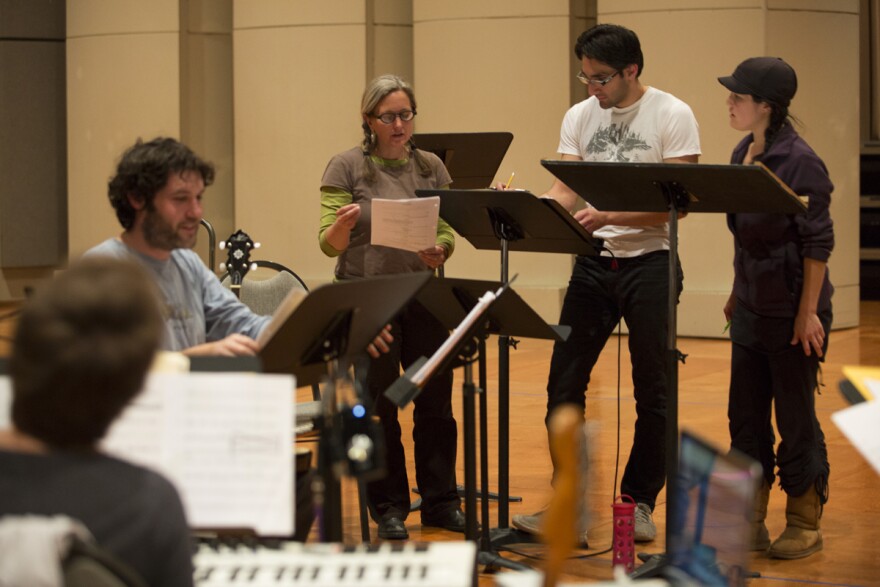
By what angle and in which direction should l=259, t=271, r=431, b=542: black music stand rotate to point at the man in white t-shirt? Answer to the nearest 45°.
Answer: approximately 90° to its right

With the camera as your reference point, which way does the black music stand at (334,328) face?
facing away from the viewer and to the left of the viewer

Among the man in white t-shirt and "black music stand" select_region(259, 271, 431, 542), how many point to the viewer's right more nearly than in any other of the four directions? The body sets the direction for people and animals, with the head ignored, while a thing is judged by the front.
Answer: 0

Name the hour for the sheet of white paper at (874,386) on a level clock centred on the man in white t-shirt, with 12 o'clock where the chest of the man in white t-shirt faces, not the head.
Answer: The sheet of white paper is roughly at 10 o'clock from the man in white t-shirt.

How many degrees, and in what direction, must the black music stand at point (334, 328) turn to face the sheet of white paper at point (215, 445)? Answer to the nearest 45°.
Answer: approximately 135° to its left

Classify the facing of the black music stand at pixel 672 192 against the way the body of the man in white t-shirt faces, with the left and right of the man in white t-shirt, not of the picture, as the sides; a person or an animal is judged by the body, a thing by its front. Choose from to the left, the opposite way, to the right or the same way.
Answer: the opposite way

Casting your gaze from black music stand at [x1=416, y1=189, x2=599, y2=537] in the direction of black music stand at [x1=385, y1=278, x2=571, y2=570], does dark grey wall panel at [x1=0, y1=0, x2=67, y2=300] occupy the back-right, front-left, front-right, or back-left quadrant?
back-right

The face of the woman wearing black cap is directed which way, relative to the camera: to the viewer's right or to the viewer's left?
to the viewer's left
